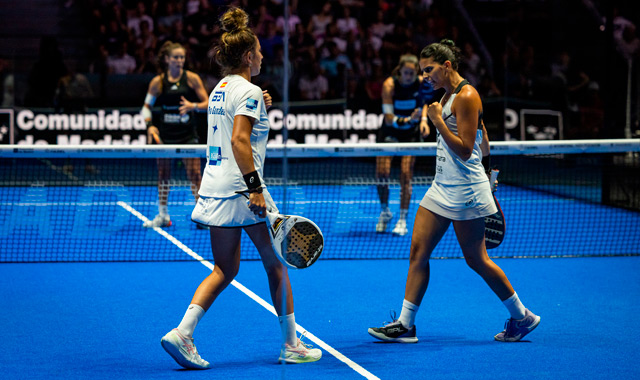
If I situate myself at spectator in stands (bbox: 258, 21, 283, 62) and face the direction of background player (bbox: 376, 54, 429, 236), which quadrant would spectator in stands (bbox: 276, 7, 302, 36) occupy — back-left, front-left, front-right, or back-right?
back-left

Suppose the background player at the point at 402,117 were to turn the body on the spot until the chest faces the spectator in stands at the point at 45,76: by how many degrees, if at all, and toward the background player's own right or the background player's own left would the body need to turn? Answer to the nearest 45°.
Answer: approximately 135° to the background player's own right

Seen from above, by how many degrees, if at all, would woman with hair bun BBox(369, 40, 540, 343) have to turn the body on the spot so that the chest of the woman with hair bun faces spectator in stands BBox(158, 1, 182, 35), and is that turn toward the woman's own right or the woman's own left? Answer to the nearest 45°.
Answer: approximately 45° to the woman's own right

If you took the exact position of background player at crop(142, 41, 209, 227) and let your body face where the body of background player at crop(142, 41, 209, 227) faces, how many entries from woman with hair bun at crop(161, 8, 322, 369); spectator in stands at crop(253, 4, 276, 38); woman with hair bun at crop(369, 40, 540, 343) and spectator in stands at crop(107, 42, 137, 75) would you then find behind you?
2

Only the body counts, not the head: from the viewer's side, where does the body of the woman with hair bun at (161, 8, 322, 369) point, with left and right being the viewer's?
facing away from the viewer and to the right of the viewer

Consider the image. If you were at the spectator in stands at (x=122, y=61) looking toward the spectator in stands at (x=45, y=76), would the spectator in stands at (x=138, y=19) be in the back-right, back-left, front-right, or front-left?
back-right

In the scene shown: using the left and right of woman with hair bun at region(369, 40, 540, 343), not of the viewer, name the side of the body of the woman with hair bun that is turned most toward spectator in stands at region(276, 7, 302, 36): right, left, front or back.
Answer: right

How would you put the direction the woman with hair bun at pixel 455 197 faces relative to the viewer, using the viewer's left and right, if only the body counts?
facing to the left of the viewer

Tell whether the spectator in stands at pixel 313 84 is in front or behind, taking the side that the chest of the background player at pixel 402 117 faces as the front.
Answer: behind

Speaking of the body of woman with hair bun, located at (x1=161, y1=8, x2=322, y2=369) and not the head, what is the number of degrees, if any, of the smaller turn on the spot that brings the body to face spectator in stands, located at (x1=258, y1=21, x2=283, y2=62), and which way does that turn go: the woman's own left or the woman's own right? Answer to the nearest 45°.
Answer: approximately 45° to the woman's own left

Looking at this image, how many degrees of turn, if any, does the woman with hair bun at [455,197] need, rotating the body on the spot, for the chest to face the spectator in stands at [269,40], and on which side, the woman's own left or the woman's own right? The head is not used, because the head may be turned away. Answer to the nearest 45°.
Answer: approximately 90° to the woman's own right
